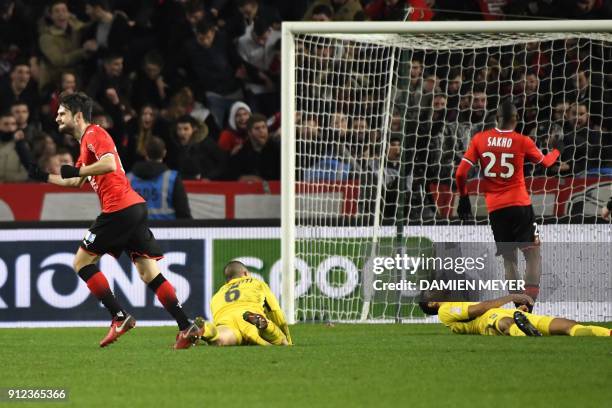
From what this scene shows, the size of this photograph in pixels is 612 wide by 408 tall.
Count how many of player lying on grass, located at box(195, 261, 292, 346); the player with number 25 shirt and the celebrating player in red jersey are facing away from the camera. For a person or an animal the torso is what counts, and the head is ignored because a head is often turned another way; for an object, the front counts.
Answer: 2

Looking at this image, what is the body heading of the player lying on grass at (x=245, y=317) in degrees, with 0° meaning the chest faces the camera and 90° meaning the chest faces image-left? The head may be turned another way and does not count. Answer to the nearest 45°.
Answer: approximately 180°

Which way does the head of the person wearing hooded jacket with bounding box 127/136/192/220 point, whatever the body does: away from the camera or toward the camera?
away from the camera

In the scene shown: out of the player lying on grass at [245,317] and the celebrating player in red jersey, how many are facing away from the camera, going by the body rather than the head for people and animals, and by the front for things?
1

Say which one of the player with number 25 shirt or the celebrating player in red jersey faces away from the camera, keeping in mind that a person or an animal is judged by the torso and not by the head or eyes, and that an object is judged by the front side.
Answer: the player with number 25 shirt

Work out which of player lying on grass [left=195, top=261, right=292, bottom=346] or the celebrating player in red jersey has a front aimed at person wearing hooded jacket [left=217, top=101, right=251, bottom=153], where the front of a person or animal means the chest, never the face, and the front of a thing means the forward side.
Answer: the player lying on grass

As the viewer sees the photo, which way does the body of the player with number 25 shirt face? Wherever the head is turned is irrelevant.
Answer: away from the camera

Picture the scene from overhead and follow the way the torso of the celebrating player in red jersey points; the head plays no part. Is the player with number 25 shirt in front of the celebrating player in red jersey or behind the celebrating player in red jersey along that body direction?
behind

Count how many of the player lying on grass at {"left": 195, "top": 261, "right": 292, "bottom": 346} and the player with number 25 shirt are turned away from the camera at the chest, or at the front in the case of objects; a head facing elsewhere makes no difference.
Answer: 2

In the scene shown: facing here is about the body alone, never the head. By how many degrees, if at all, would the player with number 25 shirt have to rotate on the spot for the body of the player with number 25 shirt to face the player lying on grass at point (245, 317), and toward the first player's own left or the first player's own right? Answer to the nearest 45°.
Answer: approximately 135° to the first player's own left
